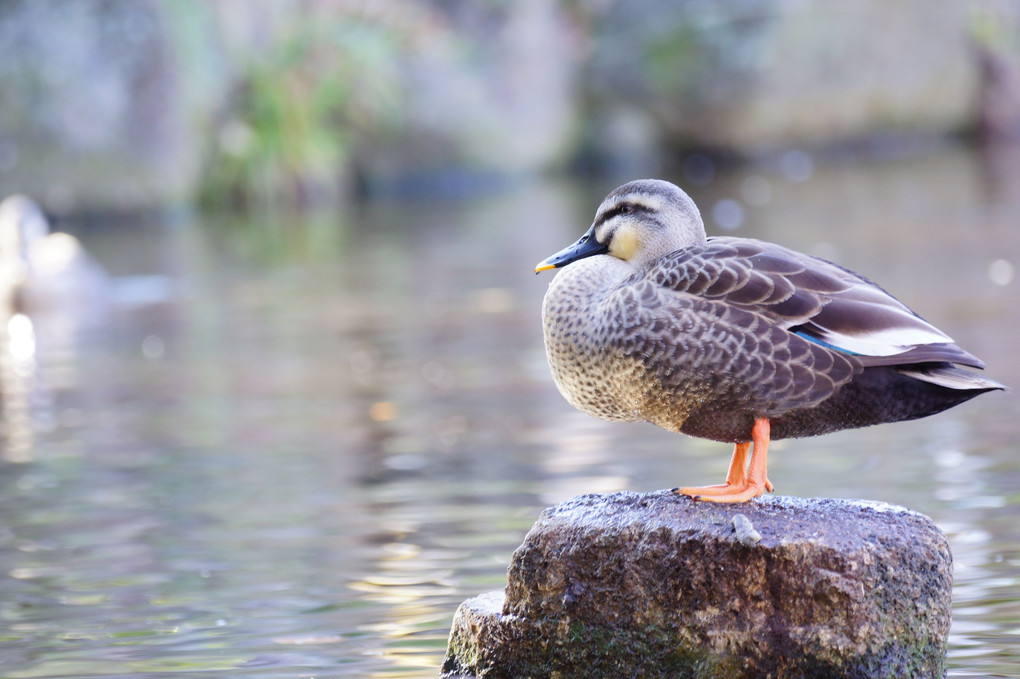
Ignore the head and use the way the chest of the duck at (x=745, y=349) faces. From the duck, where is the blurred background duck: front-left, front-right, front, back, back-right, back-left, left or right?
front-right

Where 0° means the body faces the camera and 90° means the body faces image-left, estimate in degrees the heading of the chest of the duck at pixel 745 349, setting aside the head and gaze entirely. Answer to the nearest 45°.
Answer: approximately 90°

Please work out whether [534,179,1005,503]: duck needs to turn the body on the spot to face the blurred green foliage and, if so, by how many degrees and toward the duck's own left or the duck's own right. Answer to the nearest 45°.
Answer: approximately 90° to the duck's own right

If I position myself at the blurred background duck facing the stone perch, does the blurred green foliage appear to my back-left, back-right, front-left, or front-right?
back-left
